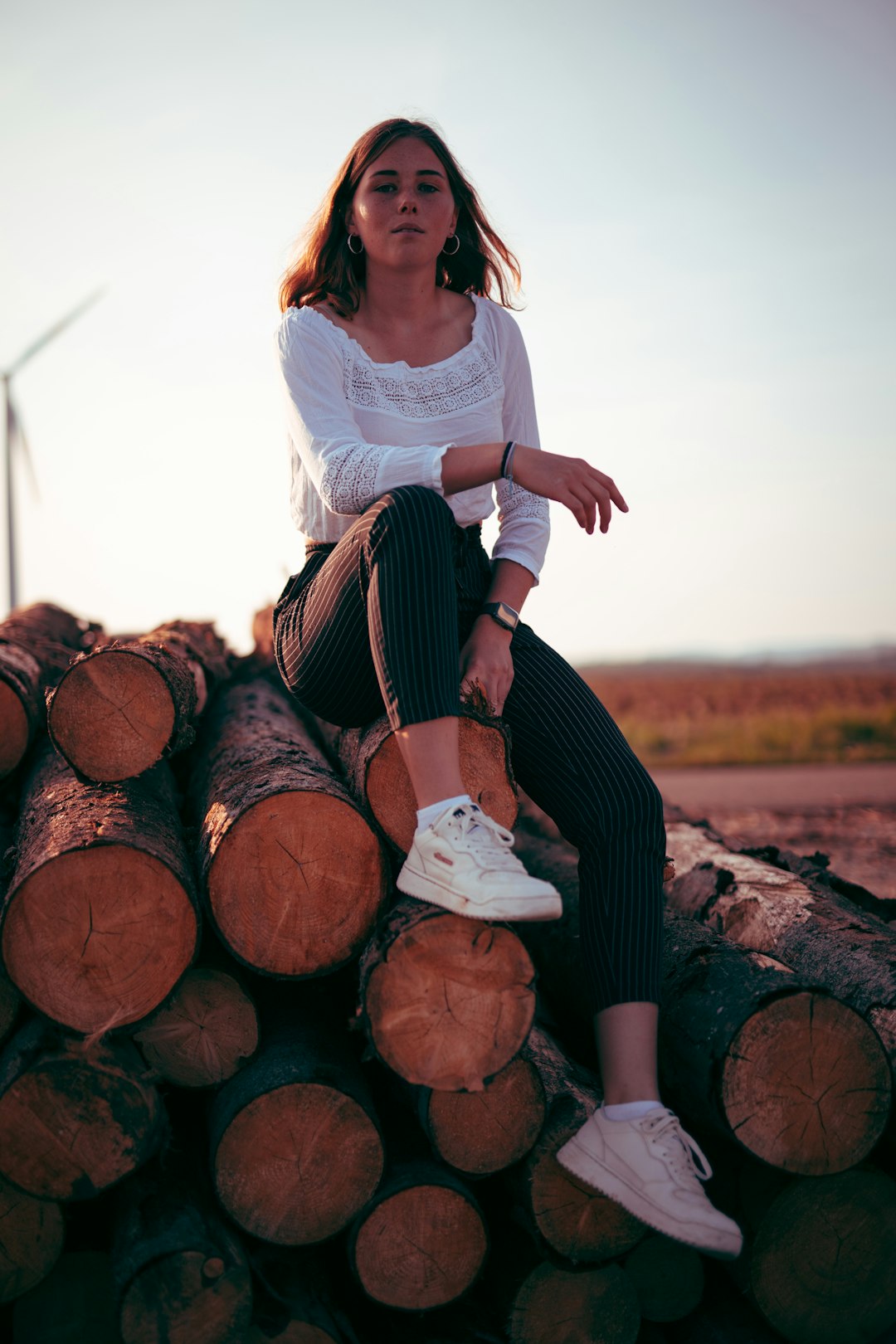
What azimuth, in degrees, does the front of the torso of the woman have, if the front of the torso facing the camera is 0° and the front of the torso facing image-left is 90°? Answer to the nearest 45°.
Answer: approximately 315°

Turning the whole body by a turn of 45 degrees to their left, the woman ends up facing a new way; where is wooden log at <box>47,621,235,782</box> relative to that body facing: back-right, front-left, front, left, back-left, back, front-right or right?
back
